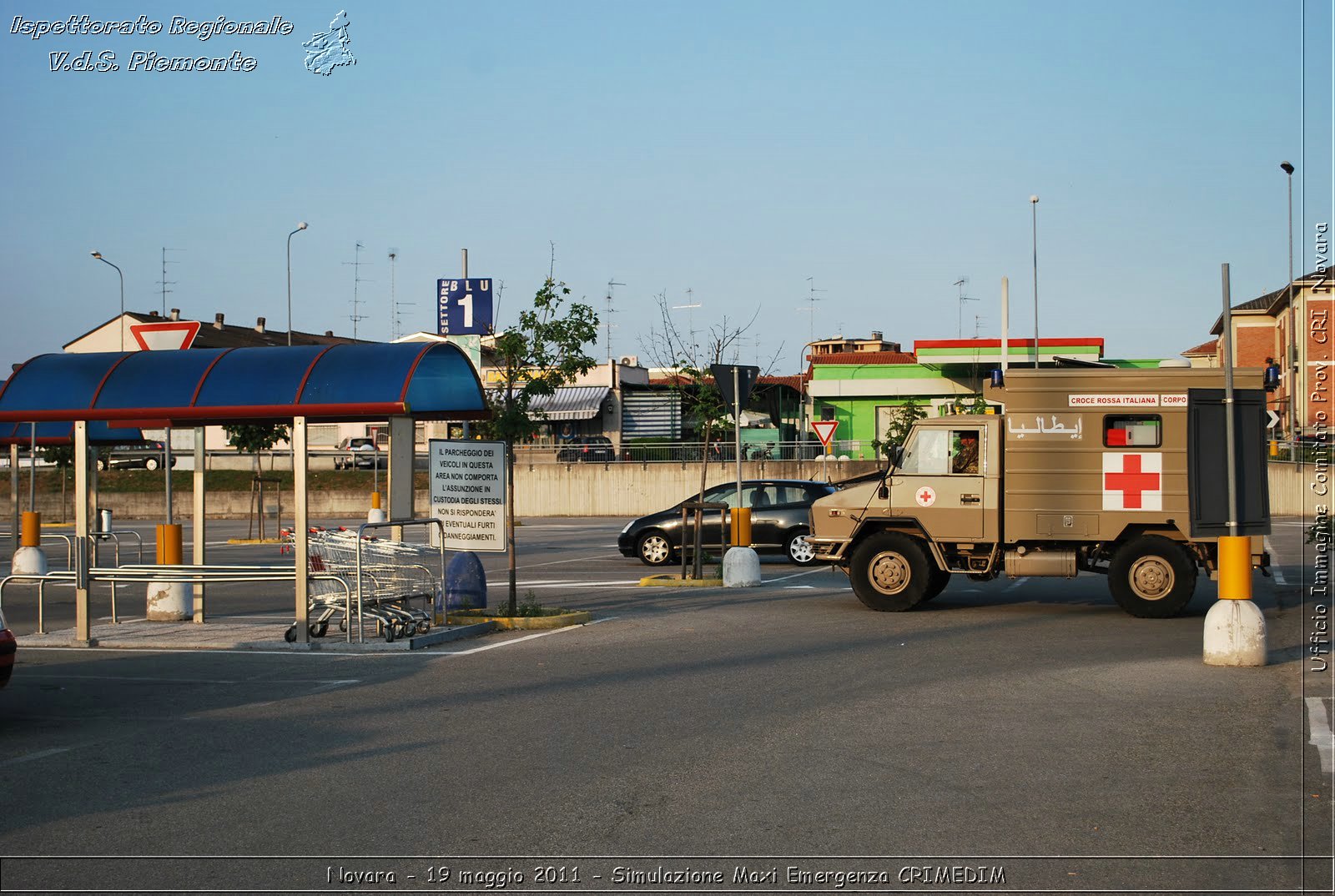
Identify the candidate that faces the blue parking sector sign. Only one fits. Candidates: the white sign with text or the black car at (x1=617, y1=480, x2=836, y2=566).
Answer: the black car

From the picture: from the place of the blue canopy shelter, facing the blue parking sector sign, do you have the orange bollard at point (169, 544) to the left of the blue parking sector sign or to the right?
left

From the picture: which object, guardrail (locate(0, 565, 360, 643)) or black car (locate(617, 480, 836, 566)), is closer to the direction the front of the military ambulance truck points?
the guardrail

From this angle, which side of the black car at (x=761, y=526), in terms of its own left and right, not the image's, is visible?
left

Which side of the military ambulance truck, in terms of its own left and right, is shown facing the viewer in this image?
left

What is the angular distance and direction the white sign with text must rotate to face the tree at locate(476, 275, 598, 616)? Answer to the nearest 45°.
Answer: approximately 135° to its left

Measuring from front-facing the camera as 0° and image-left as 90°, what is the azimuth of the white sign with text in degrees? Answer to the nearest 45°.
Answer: approximately 0°

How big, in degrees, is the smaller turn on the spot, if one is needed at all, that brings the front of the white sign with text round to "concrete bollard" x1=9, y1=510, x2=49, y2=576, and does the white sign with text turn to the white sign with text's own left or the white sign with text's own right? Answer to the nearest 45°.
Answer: approximately 135° to the white sign with text's own right
